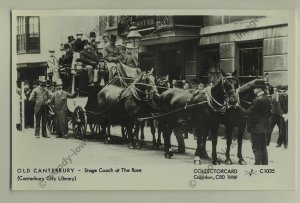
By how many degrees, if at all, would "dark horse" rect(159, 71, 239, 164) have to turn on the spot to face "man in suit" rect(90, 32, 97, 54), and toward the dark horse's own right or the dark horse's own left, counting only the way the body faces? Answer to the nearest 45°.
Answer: approximately 135° to the dark horse's own right

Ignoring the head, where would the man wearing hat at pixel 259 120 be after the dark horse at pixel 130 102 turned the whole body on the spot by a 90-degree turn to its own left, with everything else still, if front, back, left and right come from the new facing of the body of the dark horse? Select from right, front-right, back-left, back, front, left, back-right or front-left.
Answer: front-right

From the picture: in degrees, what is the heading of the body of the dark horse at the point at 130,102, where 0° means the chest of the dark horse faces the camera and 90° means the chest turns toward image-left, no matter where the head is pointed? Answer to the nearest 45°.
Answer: approximately 315°

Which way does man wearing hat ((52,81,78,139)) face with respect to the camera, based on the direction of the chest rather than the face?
toward the camera

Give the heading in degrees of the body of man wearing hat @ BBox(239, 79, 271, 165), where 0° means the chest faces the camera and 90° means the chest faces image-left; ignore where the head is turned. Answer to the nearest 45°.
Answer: approximately 90°
